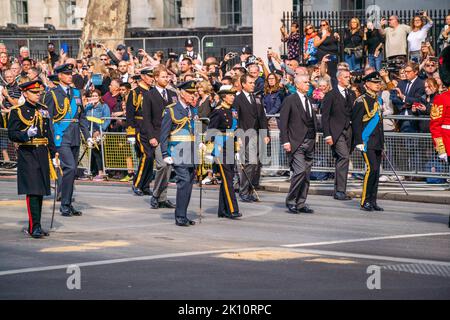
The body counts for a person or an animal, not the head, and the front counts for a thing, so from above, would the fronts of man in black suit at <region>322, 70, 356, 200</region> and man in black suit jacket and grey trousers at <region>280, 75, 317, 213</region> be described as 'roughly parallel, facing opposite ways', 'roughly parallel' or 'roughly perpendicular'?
roughly parallel
